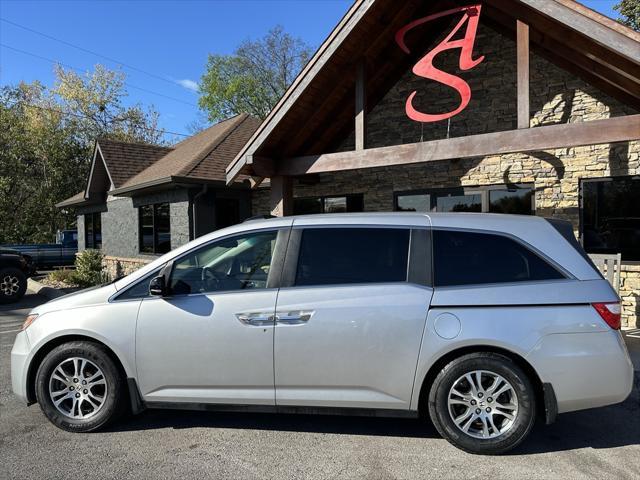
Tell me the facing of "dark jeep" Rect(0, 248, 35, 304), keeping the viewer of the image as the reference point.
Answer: facing to the right of the viewer

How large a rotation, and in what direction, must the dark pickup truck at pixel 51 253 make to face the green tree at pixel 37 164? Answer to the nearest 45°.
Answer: approximately 90° to its left

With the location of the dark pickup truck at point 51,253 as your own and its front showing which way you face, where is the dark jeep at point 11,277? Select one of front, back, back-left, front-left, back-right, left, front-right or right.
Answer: right

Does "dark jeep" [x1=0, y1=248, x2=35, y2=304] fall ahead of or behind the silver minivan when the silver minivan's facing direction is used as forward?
ahead

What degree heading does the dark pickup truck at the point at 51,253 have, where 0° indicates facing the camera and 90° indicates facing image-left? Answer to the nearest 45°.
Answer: approximately 270°

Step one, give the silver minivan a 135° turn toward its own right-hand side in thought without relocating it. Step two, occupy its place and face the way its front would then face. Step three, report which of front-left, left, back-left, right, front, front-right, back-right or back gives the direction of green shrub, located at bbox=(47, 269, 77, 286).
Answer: left

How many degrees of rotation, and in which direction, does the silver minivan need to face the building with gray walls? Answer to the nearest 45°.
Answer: approximately 45° to its right

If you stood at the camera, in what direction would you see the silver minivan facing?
facing to the left of the viewer

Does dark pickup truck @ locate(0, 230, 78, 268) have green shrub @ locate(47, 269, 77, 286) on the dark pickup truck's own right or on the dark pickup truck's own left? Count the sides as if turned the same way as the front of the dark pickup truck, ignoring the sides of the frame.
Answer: on the dark pickup truck's own right

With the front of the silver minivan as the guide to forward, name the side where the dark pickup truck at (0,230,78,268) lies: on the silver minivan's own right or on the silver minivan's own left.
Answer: on the silver minivan's own right
